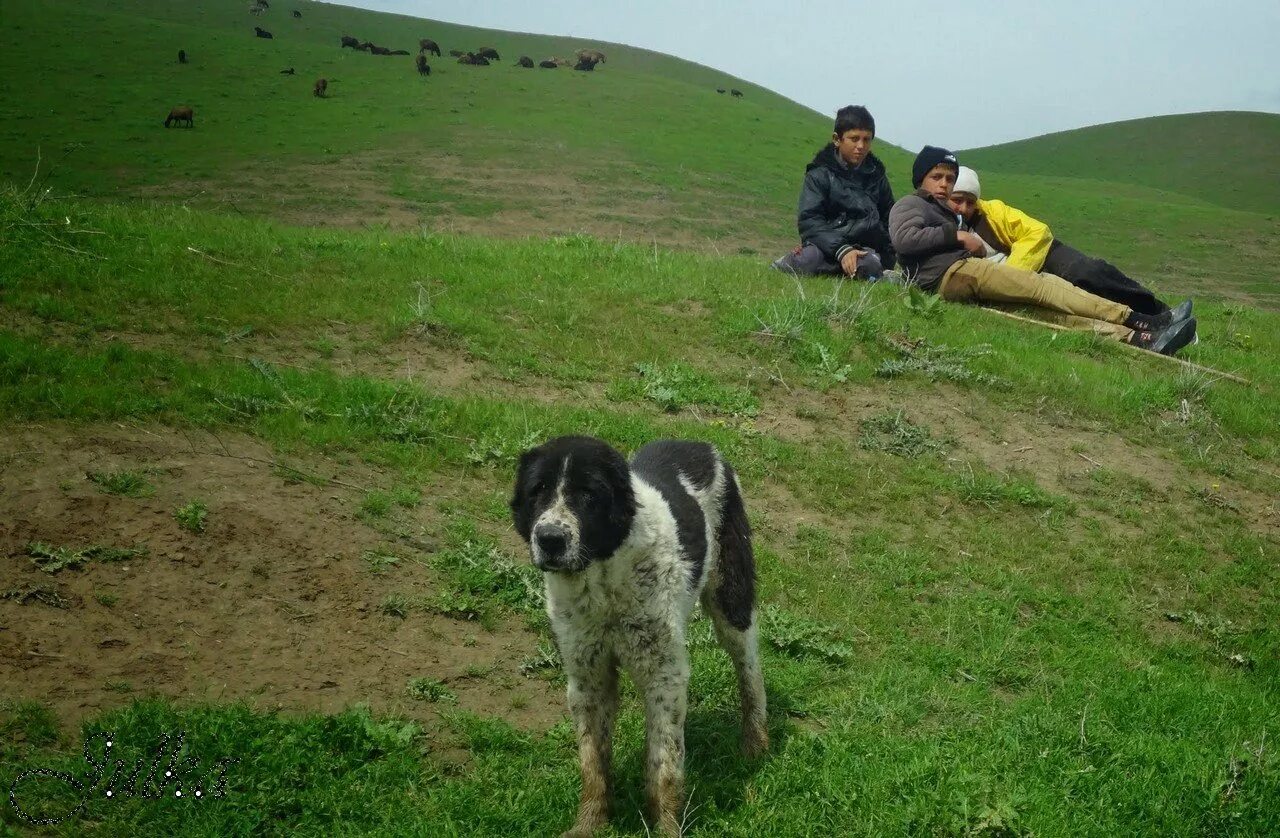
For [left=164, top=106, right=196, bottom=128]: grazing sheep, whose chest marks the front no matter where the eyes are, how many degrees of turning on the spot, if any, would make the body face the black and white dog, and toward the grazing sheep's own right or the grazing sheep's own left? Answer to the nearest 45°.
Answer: approximately 90° to the grazing sheep's own left

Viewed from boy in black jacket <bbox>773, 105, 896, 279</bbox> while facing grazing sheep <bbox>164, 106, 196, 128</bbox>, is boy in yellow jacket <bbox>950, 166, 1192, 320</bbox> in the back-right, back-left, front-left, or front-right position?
back-right

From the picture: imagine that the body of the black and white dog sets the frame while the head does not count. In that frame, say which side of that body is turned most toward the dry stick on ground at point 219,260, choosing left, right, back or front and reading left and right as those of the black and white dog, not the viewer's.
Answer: right

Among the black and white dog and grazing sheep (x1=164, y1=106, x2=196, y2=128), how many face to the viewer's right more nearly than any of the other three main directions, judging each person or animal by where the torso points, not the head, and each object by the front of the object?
0

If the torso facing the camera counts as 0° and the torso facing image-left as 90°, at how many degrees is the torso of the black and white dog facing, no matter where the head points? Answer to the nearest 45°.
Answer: approximately 45°

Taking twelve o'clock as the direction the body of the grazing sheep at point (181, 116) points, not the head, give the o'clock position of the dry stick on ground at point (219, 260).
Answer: The dry stick on ground is roughly at 9 o'clock from the grazing sheep.

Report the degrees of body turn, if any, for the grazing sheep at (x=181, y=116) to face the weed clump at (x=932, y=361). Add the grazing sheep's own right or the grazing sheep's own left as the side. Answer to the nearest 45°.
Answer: approximately 90° to the grazing sheep's own left

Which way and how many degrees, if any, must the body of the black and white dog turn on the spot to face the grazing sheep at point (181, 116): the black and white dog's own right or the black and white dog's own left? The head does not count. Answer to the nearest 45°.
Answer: approximately 90° to the black and white dog's own right

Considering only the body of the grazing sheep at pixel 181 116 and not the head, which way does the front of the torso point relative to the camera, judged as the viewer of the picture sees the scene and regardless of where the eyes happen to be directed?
to the viewer's left

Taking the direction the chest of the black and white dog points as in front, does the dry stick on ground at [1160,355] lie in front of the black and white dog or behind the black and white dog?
behind

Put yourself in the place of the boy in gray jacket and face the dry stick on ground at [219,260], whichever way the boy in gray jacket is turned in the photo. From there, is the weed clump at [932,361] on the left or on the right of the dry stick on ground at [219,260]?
left

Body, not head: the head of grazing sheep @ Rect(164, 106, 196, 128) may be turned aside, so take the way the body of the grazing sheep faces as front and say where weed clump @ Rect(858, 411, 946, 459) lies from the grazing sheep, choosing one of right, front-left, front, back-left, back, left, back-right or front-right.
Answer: left
